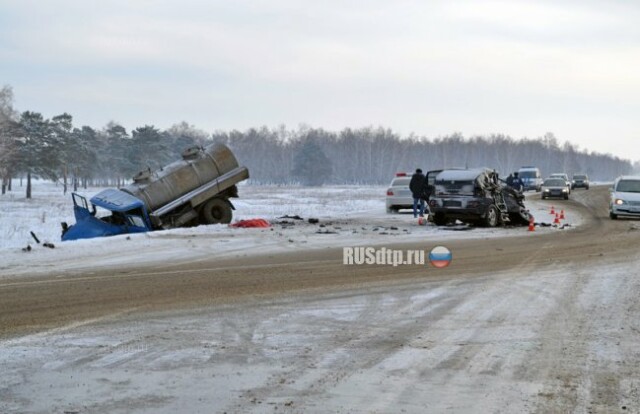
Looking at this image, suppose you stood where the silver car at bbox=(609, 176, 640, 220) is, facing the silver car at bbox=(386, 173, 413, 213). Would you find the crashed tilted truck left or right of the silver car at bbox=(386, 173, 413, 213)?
left

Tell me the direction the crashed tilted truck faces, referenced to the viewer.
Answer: facing the viewer and to the left of the viewer

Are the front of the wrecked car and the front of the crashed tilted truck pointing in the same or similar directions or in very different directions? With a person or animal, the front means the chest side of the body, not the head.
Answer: very different directions

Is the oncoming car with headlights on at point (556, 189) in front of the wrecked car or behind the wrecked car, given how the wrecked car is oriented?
in front

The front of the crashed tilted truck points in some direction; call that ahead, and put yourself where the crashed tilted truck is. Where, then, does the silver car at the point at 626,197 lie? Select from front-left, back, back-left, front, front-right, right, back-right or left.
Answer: back-left

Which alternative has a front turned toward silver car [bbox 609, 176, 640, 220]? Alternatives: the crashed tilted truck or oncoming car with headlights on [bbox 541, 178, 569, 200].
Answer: the oncoming car with headlights on

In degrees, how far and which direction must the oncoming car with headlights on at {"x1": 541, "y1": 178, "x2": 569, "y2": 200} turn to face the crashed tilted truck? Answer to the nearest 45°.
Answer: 0° — it already faces it

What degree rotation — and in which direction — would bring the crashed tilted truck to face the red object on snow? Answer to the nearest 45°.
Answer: approximately 135° to its left

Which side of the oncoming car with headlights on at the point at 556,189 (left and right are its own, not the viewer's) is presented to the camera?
front

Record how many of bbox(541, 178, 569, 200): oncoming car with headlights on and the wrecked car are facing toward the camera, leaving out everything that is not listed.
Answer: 1
